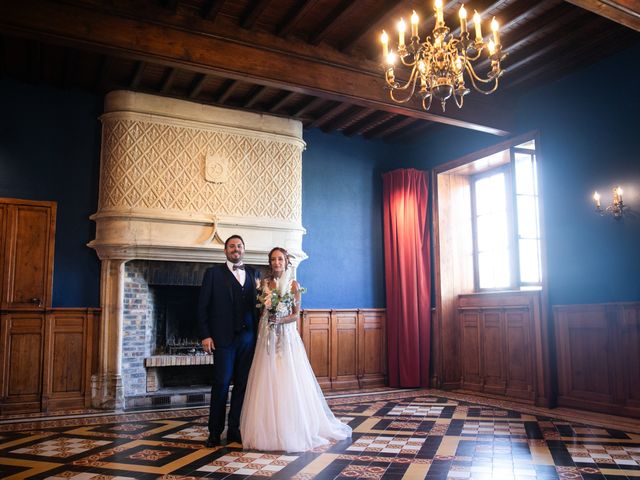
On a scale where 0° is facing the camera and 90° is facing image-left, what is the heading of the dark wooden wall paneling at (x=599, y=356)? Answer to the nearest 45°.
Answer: approximately 45°

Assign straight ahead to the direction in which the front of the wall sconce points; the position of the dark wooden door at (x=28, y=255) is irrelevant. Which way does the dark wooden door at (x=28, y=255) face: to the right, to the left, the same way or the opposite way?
to the left

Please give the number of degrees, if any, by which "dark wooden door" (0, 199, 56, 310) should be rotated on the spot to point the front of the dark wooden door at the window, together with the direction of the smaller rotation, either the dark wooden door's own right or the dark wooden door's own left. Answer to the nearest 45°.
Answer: approximately 90° to the dark wooden door's own left

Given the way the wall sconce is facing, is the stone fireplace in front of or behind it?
in front

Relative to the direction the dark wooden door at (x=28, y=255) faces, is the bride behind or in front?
in front

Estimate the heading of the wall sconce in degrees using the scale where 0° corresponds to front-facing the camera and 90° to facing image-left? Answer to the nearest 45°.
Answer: approximately 45°

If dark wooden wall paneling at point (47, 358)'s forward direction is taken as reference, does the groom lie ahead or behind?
ahead

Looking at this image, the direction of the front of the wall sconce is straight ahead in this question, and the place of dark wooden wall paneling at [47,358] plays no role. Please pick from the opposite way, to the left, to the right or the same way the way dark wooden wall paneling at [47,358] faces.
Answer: to the left

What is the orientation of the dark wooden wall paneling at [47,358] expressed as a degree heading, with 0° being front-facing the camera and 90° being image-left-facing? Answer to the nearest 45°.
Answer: approximately 0°

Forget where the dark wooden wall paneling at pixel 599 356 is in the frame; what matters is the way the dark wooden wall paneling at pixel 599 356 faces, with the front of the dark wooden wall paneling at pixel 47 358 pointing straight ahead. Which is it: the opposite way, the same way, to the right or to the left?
to the right

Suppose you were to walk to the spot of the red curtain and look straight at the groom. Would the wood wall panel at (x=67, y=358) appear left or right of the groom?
right

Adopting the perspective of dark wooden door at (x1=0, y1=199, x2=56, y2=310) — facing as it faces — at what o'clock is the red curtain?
The red curtain is roughly at 9 o'clock from the dark wooden door.
